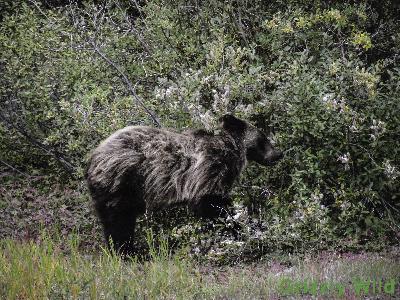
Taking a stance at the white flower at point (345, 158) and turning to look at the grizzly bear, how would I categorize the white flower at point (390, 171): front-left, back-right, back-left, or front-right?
back-left

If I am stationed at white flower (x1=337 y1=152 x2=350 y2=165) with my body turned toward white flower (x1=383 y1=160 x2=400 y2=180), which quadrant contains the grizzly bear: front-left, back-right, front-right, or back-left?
back-right

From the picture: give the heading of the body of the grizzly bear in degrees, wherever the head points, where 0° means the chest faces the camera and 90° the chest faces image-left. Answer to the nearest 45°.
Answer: approximately 270°

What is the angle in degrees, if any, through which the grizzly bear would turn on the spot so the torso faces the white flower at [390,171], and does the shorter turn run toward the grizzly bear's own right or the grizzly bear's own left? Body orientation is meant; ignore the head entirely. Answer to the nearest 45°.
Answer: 0° — it already faces it

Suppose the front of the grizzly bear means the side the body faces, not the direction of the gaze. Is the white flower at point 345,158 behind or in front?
in front
